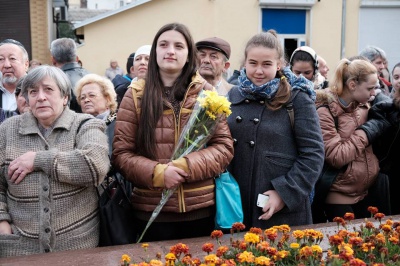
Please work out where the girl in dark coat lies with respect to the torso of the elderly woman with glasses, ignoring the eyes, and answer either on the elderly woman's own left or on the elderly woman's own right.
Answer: on the elderly woman's own left

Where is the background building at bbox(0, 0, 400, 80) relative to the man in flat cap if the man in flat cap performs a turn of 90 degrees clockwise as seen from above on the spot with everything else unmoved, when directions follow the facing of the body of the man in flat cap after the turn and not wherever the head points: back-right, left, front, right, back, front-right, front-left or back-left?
front-right

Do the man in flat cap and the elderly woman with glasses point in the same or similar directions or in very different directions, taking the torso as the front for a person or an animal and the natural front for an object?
same or similar directions

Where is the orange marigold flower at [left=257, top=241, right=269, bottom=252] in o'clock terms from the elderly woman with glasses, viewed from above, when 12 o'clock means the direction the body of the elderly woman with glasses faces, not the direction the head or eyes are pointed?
The orange marigold flower is roughly at 10 o'clock from the elderly woman with glasses.

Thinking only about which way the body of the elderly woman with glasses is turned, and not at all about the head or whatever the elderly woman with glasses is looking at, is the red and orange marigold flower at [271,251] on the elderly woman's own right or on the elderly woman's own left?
on the elderly woman's own left

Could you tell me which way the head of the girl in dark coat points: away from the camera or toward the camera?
toward the camera

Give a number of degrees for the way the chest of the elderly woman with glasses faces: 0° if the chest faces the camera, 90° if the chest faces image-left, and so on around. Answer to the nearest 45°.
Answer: approximately 45°

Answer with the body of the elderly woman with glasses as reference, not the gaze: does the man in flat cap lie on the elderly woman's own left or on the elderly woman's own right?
on the elderly woman's own left

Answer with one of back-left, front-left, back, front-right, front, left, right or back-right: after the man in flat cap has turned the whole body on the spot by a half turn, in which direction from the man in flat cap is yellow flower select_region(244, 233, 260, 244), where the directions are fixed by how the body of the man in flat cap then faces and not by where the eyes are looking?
back-right

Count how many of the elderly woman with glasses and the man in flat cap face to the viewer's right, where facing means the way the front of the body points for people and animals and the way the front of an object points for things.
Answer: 0

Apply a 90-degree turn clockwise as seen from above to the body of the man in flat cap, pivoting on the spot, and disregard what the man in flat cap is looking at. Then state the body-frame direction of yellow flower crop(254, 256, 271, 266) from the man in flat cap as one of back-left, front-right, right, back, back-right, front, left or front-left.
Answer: back-left

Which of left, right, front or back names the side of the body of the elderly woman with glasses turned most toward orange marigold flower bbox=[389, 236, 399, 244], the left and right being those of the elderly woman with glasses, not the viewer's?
left

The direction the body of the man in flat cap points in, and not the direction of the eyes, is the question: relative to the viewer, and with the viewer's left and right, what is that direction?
facing the viewer and to the left of the viewer
